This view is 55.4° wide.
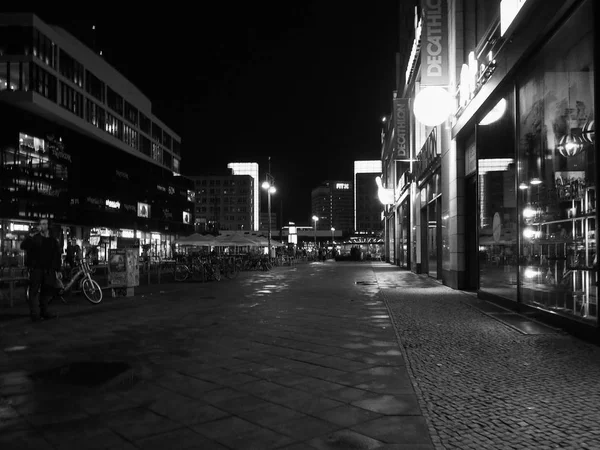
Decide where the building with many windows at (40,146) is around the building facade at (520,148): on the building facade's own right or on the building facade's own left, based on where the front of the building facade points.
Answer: on the building facade's own right

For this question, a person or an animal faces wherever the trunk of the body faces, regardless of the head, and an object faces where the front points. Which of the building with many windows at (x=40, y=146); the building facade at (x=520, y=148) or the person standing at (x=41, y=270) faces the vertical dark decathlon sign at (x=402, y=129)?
the building with many windows

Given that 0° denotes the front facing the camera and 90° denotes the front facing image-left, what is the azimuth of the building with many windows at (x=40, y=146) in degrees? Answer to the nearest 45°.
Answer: approximately 315°

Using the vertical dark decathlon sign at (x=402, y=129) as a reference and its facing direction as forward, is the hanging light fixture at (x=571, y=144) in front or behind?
in front

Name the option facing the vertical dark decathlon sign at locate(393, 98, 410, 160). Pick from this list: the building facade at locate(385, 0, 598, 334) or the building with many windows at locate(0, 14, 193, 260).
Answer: the building with many windows

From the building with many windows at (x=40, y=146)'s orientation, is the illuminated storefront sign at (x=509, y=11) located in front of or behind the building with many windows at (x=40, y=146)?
in front

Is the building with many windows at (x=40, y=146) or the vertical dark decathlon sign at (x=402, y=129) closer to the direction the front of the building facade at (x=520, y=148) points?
the building with many windows

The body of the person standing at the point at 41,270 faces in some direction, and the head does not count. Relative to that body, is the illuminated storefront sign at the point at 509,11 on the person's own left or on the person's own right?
on the person's own left

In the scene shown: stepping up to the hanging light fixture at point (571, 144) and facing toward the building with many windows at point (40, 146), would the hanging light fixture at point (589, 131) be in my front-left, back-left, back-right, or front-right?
back-left

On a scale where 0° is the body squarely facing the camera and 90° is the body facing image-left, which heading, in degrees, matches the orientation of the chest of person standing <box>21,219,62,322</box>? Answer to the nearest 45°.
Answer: approximately 0°
